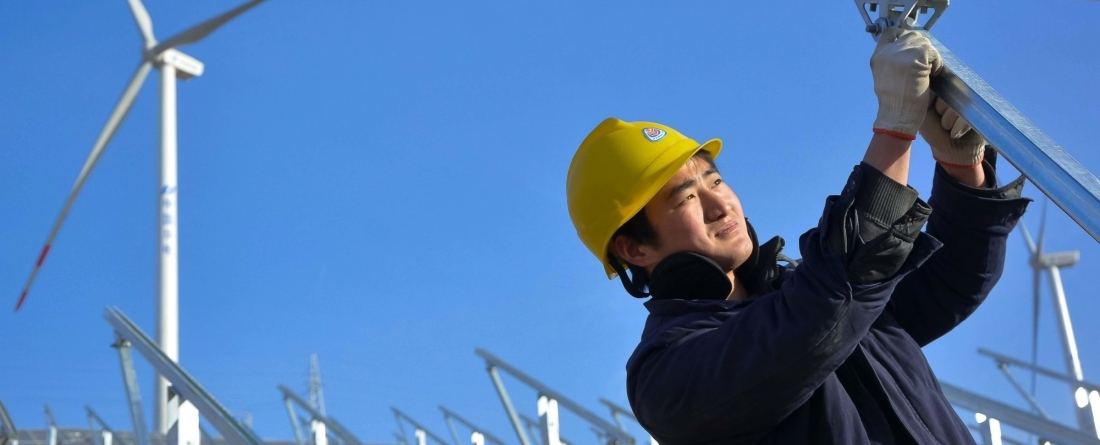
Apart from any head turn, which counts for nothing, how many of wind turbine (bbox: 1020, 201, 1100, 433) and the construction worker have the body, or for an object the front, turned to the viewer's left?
1

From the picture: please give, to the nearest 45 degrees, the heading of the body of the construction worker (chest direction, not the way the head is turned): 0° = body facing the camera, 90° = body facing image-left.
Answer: approximately 315°

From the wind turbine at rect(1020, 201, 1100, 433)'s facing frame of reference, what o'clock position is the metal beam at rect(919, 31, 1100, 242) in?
The metal beam is roughly at 9 o'clock from the wind turbine.

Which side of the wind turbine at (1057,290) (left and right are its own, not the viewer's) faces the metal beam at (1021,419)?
left

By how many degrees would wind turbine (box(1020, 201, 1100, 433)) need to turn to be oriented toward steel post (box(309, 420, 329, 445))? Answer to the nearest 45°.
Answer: approximately 45° to its left

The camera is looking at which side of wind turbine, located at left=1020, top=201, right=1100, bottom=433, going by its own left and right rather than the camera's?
left

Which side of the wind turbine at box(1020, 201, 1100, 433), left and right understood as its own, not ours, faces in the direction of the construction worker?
left

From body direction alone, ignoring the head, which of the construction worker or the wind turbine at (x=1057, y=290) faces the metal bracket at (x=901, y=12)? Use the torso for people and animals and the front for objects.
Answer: the construction worker
